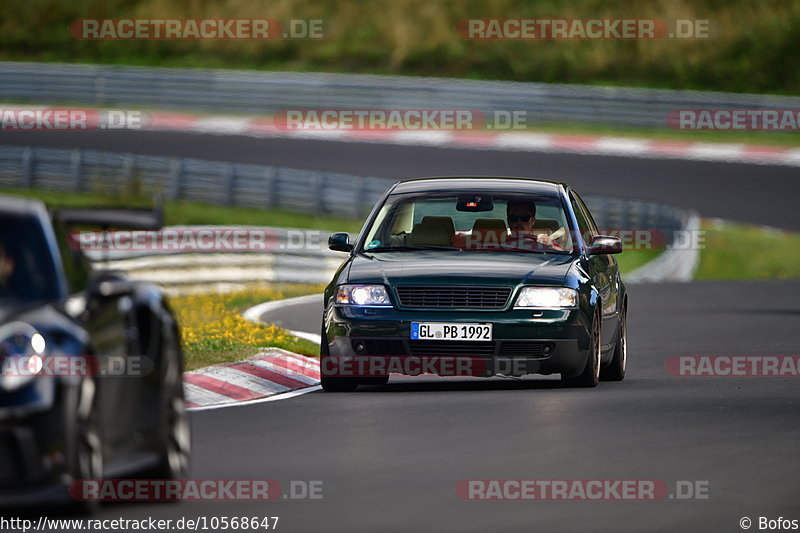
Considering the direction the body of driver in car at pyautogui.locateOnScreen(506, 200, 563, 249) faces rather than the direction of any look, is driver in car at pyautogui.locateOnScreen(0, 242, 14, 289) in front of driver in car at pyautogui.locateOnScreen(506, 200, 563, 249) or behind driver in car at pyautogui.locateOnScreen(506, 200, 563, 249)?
in front

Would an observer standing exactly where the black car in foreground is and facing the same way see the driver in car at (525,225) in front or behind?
behind

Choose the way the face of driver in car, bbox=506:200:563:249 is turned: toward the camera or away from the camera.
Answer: toward the camera

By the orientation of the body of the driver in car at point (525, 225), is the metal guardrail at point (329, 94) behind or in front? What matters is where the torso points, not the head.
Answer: behind

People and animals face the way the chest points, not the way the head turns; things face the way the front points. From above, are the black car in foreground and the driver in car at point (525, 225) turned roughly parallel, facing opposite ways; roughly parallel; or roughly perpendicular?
roughly parallel

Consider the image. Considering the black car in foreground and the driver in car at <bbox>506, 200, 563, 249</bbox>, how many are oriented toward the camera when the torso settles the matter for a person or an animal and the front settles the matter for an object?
2

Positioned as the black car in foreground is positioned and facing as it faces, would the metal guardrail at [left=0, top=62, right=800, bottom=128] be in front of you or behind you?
behind

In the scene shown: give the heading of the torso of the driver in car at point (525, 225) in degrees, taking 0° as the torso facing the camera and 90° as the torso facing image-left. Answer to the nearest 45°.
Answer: approximately 0°

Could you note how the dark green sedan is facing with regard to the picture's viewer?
facing the viewer

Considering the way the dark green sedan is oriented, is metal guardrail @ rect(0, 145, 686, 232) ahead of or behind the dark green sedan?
behind

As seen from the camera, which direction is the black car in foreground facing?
toward the camera

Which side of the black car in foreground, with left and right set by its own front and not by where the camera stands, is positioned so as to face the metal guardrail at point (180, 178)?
back

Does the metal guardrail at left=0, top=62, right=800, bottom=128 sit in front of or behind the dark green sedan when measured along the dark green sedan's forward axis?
behind
